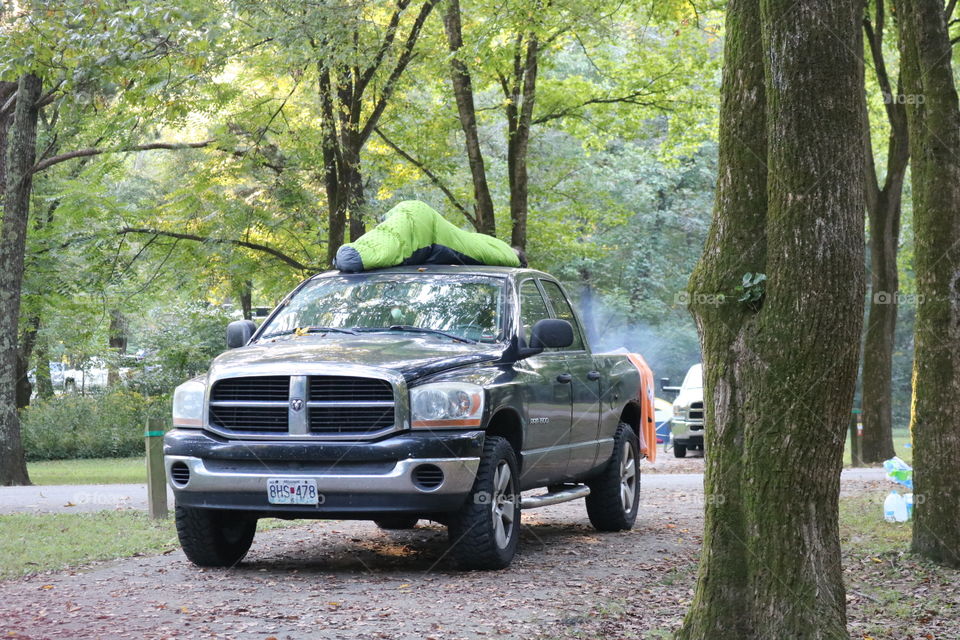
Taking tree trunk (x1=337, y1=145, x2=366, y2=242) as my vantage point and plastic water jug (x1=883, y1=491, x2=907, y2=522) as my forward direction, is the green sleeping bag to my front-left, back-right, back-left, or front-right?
front-right

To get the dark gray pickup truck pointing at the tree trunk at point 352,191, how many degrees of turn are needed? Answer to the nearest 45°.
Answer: approximately 135° to its right

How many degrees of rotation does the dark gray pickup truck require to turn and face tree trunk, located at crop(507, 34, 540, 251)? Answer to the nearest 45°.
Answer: approximately 135° to its right

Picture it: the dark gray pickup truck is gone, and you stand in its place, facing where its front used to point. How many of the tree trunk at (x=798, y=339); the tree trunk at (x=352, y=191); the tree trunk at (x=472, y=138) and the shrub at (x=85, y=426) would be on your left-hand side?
1

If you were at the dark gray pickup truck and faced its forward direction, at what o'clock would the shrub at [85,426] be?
The shrub is roughly at 4 o'clock from the dark gray pickup truck.

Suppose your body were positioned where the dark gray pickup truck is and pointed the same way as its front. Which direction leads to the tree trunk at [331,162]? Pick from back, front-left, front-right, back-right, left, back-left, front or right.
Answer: back-right

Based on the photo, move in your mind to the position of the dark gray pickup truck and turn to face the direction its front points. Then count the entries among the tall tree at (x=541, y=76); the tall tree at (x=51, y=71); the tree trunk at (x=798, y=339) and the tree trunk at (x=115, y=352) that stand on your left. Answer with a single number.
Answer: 1

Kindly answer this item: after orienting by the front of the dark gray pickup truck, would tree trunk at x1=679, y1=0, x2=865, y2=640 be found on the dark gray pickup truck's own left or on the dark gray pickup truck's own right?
on the dark gray pickup truck's own left

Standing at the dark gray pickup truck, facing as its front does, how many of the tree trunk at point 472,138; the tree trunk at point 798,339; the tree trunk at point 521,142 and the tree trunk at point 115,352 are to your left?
1

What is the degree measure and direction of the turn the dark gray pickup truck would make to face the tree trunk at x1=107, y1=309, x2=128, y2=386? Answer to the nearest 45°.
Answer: approximately 135° to its right

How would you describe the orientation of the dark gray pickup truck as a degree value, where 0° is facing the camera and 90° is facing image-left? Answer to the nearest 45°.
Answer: approximately 45°

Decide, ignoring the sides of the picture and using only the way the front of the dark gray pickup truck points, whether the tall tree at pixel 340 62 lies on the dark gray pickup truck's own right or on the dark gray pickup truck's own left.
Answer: on the dark gray pickup truck's own right

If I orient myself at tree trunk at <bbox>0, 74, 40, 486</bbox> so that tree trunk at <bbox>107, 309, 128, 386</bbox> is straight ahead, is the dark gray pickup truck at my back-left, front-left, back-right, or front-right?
back-right

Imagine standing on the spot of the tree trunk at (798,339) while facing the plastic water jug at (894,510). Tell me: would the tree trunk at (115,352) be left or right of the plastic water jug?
left
